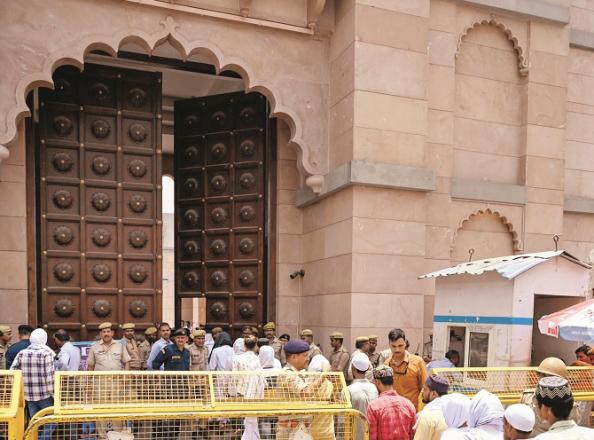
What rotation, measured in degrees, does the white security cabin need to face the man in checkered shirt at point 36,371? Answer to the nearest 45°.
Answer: approximately 90° to its right

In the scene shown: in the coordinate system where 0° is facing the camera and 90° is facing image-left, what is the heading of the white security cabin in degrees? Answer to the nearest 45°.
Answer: approximately 315°

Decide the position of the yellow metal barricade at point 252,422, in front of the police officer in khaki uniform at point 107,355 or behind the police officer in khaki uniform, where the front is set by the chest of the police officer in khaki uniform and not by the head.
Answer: in front

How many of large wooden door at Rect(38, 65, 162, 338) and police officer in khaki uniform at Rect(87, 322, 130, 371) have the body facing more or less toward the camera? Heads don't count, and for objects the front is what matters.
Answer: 2

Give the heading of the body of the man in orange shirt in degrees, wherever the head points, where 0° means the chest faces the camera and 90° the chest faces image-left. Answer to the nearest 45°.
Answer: approximately 45°

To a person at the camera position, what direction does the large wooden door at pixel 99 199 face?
facing the viewer

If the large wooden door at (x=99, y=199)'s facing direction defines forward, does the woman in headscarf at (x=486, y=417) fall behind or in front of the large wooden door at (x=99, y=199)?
in front

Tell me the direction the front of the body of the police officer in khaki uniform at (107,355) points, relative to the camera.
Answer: toward the camera

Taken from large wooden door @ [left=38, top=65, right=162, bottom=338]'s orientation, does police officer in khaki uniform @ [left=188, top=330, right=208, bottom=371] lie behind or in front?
in front

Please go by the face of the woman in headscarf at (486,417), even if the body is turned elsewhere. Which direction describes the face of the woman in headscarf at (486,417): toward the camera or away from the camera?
away from the camera
